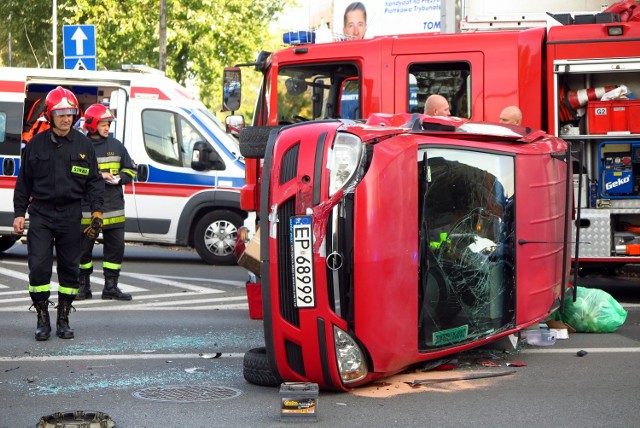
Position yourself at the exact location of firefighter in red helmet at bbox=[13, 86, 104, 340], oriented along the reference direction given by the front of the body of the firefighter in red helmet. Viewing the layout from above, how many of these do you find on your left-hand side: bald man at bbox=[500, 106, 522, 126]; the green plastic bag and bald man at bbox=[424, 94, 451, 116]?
3

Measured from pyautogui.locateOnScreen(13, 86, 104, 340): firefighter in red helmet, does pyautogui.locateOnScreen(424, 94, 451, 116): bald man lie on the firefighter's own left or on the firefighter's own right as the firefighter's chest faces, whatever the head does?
on the firefighter's own left

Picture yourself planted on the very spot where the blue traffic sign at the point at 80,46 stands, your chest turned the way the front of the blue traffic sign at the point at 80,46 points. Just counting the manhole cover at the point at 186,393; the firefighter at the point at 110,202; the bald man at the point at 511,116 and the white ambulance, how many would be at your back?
0

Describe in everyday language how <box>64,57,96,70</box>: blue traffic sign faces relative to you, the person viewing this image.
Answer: facing the viewer

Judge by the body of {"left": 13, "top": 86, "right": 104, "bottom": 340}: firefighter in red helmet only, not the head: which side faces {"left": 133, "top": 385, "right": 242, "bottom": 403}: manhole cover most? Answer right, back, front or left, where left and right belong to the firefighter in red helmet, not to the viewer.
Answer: front

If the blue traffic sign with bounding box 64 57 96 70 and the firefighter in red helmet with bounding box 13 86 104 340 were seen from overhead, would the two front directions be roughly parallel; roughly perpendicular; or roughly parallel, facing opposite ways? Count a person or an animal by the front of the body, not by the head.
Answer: roughly parallel

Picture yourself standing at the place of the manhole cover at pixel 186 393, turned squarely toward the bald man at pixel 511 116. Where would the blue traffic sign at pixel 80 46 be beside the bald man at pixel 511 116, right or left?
left

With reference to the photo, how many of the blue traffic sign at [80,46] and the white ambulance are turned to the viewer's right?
1

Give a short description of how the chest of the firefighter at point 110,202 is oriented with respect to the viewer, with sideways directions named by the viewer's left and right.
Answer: facing the viewer and to the right of the viewer

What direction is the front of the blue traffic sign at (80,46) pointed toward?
toward the camera

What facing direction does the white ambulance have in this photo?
to the viewer's right

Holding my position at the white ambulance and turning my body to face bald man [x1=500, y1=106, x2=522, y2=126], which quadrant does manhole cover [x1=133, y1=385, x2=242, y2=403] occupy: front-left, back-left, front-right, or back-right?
front-right

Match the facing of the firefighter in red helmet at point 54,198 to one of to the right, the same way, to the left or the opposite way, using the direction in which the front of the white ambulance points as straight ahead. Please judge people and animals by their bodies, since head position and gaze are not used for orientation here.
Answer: to the right

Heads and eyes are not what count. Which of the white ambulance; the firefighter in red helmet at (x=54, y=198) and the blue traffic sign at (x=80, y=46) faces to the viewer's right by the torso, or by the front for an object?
the white ambulance

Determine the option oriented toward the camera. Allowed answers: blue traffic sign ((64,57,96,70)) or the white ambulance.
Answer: the blue traffic sign

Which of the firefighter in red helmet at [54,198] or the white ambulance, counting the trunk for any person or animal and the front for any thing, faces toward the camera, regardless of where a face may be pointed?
the firefighter in red helmet
